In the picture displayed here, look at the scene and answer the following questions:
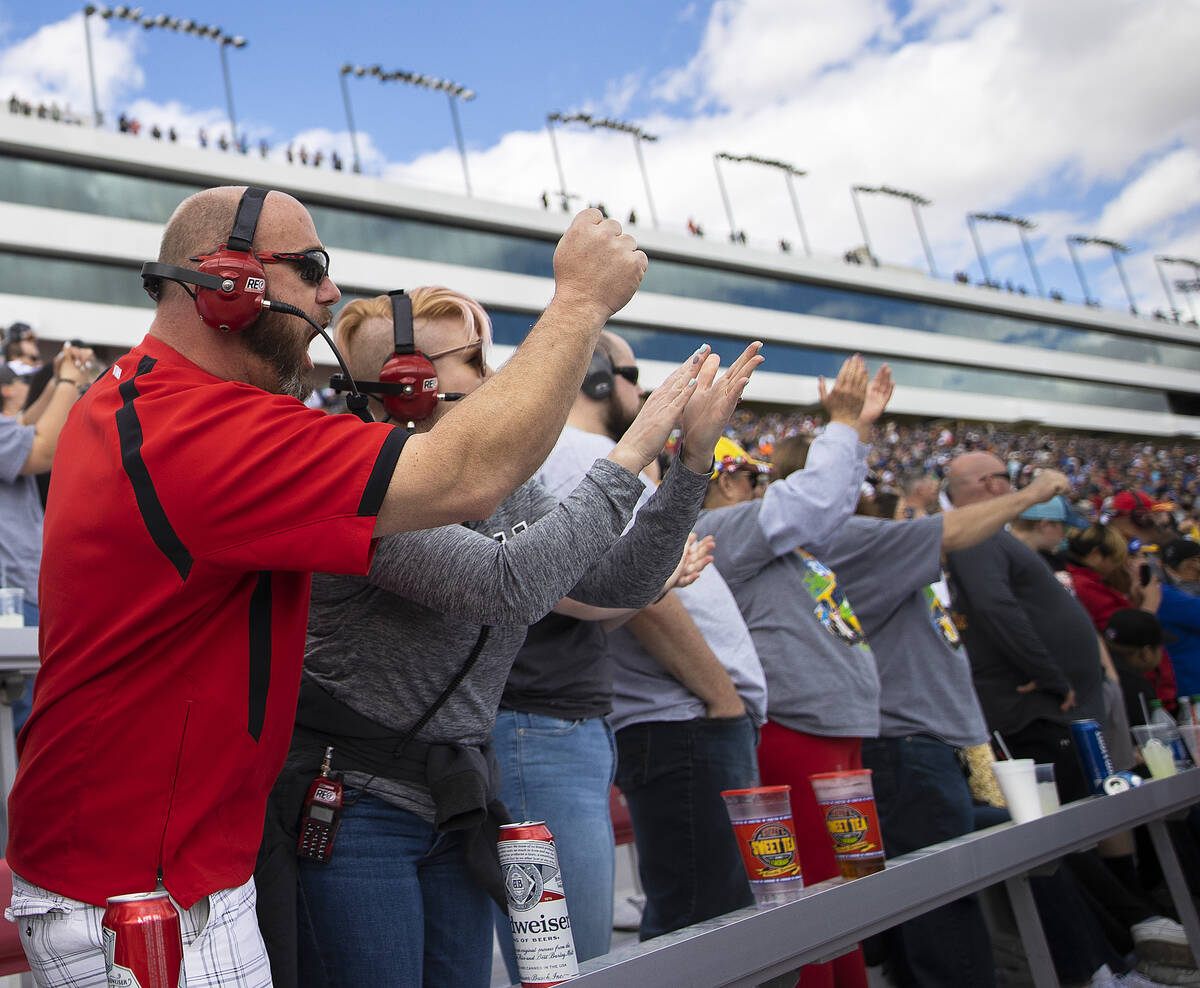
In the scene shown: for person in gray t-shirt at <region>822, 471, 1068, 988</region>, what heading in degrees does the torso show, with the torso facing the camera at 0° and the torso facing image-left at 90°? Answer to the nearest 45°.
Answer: approximately 270°

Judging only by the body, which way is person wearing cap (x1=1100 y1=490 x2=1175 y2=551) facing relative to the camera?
to the viewer's right

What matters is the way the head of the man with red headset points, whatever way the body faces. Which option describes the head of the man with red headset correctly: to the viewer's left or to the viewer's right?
to the viewer's right

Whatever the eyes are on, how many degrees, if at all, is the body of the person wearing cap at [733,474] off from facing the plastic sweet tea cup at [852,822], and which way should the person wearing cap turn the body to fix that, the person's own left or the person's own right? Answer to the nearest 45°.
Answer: approximately 90° to the person's own right

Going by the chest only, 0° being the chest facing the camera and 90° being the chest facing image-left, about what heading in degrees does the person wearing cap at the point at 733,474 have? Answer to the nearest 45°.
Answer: approximately 270°
